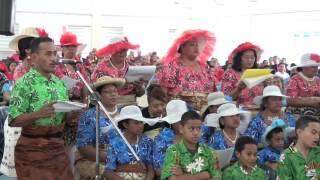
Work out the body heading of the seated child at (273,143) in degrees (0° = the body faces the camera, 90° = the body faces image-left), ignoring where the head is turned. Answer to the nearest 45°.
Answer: approximately 315°

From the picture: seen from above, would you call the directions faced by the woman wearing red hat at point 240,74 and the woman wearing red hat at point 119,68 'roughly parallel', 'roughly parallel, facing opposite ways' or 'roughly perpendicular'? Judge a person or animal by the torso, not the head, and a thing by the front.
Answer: roughly parallel

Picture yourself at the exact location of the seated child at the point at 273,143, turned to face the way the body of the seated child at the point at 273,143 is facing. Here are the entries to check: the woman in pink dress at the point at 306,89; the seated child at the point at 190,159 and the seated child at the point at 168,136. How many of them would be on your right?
2

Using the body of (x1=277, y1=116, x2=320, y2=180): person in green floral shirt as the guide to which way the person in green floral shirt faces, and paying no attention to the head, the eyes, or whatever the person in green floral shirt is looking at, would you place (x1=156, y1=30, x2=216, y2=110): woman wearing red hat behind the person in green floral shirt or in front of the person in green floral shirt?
behind

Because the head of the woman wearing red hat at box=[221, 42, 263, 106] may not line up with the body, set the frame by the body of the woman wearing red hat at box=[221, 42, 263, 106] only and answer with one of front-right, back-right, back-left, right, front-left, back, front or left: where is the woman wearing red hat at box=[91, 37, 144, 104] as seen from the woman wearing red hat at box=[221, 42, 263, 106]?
back-right

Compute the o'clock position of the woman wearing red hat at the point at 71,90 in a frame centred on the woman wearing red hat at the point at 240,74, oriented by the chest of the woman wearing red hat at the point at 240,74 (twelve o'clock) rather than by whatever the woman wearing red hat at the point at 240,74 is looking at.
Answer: the woman wearing red hat at the point at 71,90 is roughly at 4 o'clock from the woman wearing red hat at the point at 240,74.

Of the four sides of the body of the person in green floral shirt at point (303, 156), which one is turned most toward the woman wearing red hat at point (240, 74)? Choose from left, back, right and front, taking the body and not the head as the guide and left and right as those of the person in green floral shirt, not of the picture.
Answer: back

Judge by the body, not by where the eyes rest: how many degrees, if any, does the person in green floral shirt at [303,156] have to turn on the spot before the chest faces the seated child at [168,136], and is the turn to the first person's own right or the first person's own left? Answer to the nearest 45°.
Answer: approximately 135° to the first person's own right

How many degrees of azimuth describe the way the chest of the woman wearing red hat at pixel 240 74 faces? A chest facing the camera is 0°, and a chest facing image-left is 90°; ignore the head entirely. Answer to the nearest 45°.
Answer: approximately 315°

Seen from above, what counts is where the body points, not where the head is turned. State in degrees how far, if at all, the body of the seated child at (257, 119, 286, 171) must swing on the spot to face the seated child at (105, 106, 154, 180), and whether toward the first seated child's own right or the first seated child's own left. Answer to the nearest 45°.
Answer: approximately 90° to the first seated child's own right
